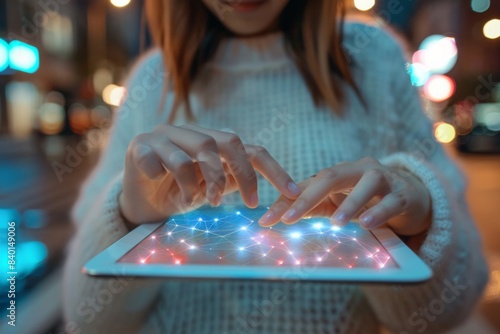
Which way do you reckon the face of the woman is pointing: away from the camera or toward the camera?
toward the camera

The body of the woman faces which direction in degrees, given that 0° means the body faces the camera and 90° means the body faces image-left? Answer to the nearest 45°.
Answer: approximately 0°
